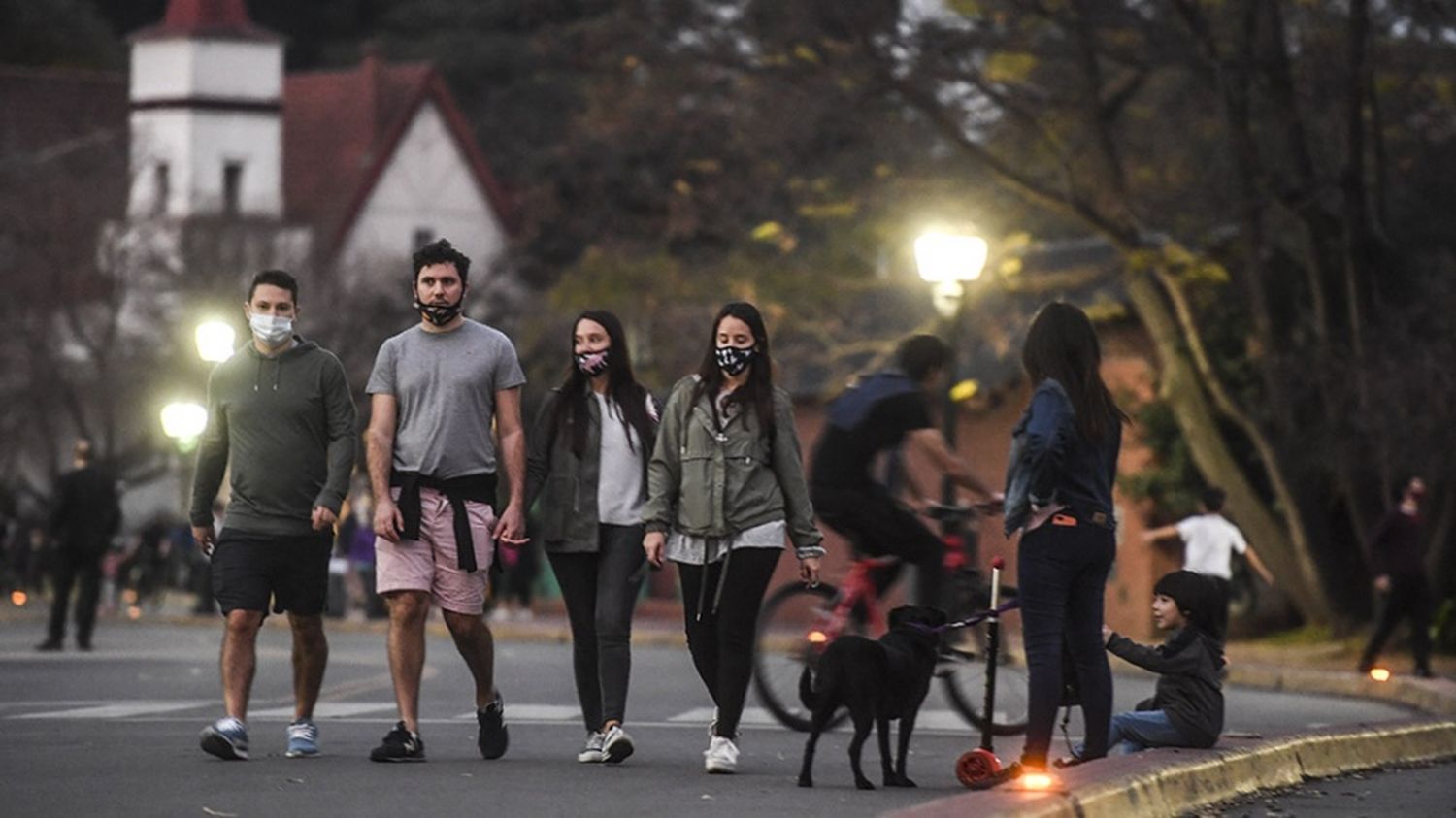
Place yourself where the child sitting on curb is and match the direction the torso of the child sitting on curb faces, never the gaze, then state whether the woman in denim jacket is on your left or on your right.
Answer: on your left

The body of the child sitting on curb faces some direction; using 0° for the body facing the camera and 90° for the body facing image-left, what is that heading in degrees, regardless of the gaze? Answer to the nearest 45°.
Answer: approximately 90°

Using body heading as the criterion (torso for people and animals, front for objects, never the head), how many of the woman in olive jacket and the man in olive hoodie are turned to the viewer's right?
0

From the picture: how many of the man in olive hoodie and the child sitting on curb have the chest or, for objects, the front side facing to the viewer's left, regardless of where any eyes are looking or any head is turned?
1

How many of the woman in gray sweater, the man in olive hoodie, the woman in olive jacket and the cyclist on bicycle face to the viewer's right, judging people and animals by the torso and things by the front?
1

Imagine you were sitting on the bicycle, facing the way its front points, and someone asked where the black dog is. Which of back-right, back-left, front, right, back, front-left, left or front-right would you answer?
right

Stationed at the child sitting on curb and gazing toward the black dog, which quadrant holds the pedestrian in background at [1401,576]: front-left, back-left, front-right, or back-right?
back-right

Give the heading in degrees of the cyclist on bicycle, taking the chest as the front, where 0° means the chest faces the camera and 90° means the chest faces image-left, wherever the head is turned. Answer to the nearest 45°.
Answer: approximately 270°

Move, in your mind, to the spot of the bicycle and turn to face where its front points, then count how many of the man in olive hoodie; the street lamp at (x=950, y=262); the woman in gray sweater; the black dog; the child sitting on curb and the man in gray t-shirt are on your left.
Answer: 1

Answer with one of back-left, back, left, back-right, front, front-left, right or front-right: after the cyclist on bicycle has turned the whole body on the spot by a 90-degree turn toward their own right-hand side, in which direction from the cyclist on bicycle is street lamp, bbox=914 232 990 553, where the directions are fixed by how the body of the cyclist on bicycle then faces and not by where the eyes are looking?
back

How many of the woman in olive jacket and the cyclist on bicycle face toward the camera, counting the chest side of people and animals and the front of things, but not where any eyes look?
1

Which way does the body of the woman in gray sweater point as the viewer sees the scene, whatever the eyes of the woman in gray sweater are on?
toward the camera
